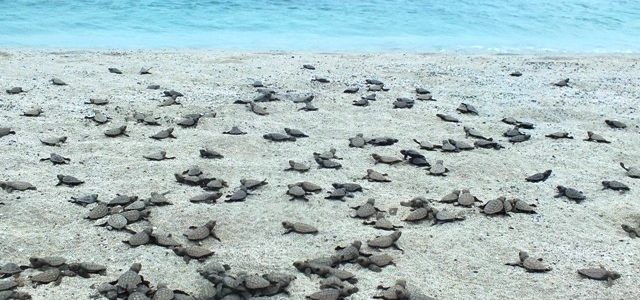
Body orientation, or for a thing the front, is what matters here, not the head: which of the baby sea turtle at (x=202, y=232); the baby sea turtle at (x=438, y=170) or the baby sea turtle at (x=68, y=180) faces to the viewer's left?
the baby sea turtle at (x=68, y=180)

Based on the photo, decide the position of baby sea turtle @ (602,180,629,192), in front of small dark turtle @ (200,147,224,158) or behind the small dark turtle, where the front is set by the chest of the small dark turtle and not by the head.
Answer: behind

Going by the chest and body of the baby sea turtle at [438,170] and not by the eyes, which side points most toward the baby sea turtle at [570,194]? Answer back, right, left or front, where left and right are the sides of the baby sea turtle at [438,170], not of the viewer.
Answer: right

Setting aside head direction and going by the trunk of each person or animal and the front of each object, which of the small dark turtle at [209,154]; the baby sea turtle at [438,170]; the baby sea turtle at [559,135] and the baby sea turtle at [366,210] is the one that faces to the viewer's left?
the small dark turtle

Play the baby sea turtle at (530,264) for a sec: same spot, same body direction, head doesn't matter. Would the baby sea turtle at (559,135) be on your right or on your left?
on your right

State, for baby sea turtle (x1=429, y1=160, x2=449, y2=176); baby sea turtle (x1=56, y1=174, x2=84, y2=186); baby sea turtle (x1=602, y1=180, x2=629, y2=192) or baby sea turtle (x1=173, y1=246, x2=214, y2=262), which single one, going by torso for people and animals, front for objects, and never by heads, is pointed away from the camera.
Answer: baby sea turtle (x1=429, y1=160, x2=449, y2=176)
